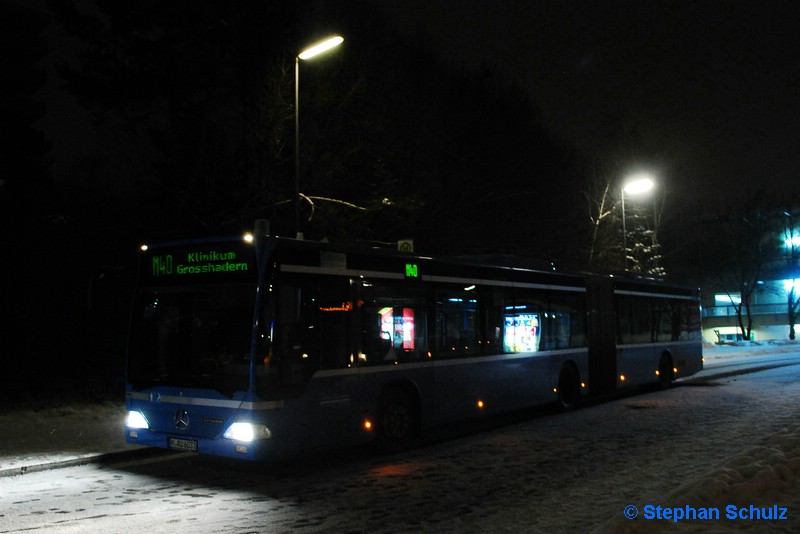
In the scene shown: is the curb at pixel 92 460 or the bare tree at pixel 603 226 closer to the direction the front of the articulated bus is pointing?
the curb

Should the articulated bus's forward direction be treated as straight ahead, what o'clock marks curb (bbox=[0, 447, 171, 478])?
The curb is roughly at 12 o'clock from the articulated bus.

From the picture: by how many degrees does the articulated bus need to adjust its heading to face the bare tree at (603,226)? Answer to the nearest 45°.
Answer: approximately 135° to its right

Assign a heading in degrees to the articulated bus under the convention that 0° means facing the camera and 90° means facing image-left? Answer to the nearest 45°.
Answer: approximately 45°
